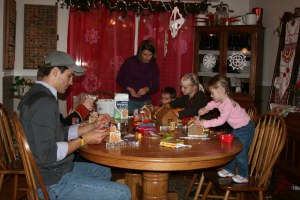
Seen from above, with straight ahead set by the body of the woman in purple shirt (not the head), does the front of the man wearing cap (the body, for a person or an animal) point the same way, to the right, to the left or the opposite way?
to the left

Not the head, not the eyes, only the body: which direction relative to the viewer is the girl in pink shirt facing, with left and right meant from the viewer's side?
facing to the left of the viewer

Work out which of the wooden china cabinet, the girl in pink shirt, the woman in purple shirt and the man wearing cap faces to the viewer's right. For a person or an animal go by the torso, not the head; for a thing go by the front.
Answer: the man wearing cap

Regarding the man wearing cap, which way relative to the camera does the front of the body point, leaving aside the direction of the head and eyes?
to the viewer's right

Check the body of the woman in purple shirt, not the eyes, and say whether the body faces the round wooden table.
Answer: yes

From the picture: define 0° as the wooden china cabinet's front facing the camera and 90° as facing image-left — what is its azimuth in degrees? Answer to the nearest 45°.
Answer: approximately 45°

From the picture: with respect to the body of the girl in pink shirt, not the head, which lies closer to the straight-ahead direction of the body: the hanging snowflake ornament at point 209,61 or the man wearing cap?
the man wearing cap
